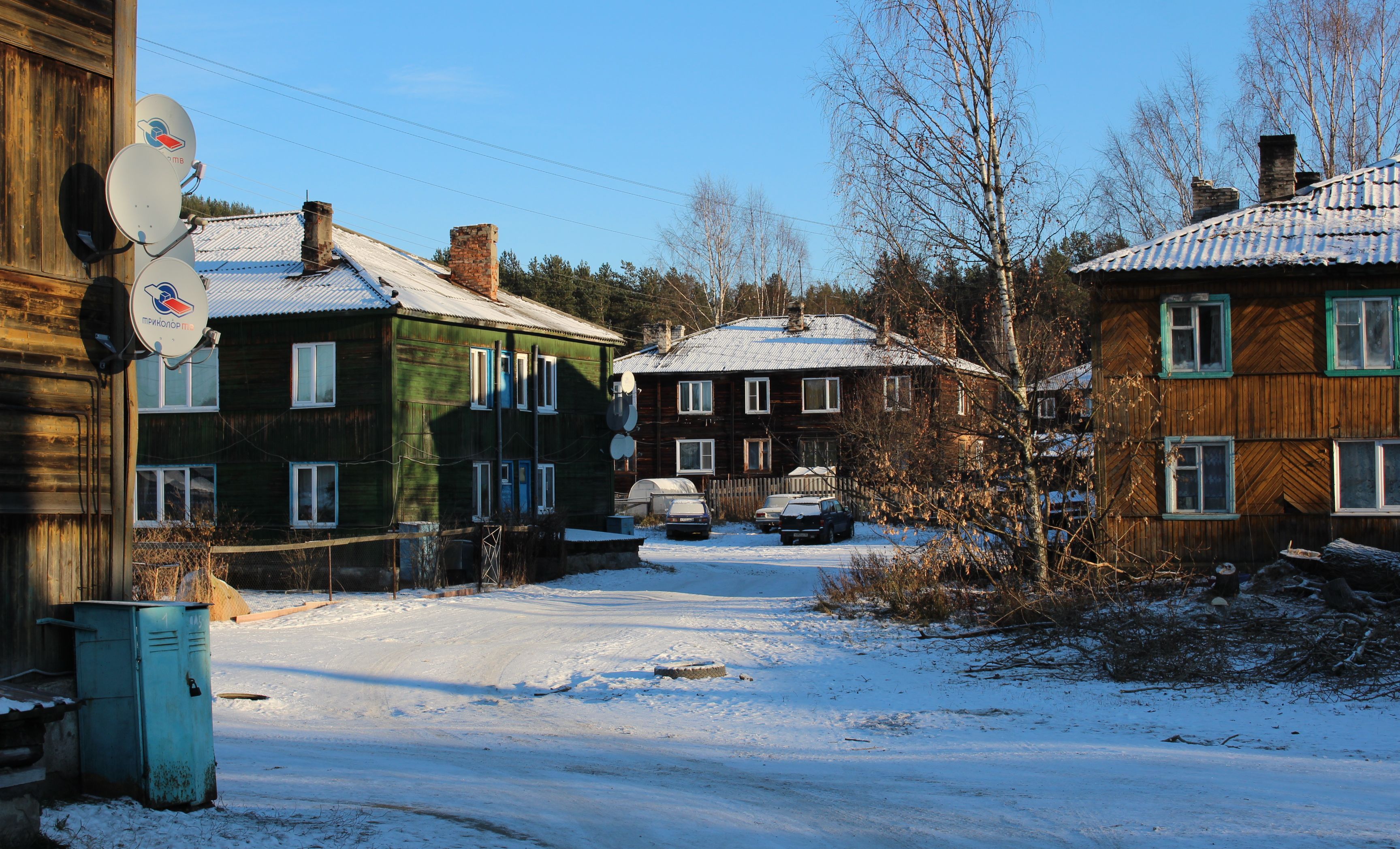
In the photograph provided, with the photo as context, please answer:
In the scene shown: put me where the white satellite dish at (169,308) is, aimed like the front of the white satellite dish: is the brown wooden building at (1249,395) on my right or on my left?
on my left

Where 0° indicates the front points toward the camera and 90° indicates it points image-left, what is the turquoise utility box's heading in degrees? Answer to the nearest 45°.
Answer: approximately 315°

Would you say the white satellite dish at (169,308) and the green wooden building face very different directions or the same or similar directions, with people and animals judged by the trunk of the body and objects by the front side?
same or similar directions

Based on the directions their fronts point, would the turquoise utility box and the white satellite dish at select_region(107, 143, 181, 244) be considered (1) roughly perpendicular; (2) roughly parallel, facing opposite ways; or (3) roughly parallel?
roughly parallel

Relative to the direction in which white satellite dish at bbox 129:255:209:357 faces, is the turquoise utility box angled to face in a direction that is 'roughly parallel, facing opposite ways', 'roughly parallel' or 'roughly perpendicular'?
roughly parallel

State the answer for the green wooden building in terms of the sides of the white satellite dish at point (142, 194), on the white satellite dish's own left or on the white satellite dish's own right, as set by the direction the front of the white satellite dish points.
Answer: on the white satellite dish's own left

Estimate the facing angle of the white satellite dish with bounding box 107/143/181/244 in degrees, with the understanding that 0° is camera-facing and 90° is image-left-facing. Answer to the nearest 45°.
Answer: approximately 315°

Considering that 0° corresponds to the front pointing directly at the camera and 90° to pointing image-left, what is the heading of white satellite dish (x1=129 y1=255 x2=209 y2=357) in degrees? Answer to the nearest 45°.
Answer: approximately 315°

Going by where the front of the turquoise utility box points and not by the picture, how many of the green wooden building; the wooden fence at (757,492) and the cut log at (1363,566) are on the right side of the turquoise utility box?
0

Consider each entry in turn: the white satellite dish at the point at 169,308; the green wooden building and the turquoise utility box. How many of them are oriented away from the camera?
0

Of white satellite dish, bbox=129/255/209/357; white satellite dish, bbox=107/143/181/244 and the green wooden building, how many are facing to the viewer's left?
0

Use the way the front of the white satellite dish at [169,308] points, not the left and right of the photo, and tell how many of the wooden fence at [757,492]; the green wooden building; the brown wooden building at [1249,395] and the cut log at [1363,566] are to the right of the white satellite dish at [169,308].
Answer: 0
